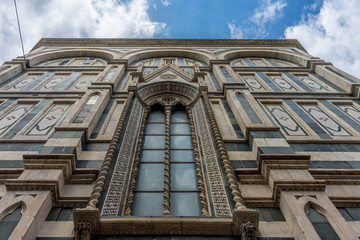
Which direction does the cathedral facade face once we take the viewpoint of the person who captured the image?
facing the viewer
